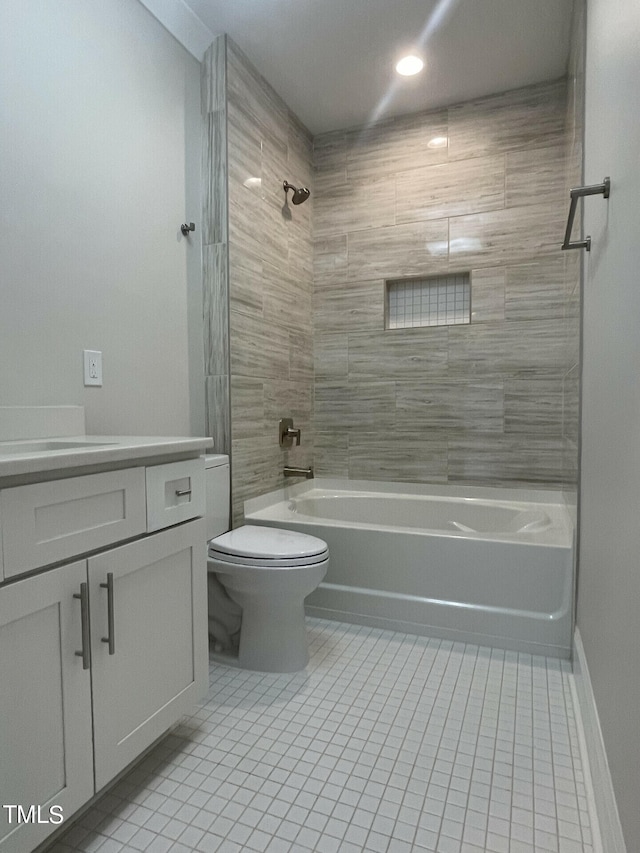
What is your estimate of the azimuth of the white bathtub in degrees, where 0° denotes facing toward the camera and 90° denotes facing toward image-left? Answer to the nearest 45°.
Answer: approximately 0°

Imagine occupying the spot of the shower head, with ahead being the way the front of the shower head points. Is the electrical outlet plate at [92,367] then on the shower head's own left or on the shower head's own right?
on the shower head's own right

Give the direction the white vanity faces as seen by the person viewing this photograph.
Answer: facing the viewer and to the right of the viewer

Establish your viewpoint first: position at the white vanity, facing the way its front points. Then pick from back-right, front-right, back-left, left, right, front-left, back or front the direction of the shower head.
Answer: left

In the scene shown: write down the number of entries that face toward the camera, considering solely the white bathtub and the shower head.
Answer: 1

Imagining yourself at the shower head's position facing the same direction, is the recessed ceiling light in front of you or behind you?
in front

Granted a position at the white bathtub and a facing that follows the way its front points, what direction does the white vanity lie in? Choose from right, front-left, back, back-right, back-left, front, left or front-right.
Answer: front-right

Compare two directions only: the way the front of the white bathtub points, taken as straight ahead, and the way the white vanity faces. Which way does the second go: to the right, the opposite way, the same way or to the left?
to the left

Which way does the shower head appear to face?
to the viewer's right
